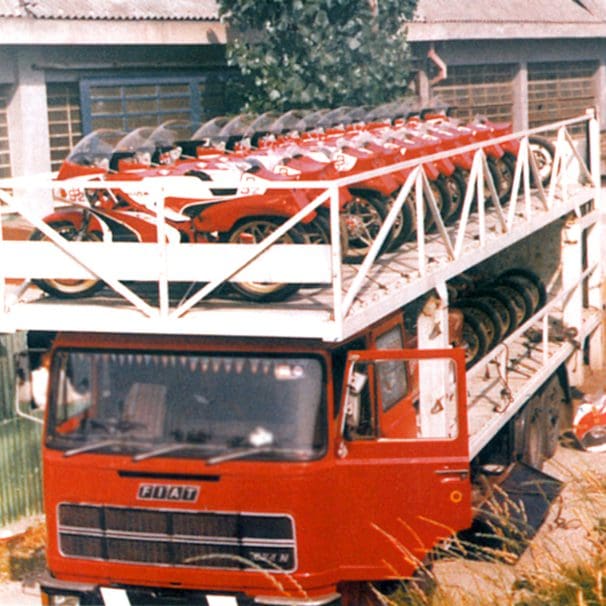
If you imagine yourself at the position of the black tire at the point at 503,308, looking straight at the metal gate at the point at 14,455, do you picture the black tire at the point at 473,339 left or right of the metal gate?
left

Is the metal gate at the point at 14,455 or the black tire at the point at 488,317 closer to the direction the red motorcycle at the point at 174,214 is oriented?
the metal gate

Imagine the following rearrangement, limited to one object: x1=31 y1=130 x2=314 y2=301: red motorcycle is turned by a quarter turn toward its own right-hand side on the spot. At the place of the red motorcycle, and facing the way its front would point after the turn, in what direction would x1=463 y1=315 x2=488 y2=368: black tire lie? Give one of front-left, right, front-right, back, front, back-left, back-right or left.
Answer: front-right

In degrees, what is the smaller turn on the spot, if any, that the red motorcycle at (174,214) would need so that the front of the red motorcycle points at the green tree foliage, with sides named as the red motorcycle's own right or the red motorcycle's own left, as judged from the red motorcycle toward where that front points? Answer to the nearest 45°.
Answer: approximately 90° to the red motorcycle's own right

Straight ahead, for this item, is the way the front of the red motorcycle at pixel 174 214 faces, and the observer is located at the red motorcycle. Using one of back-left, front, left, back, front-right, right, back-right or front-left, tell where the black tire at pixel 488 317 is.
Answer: back-right

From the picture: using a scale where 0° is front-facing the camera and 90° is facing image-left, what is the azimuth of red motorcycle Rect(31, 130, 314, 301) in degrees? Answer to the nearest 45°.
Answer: approximately 90°

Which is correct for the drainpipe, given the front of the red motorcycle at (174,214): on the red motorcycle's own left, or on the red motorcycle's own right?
on the red motorcycle's own right

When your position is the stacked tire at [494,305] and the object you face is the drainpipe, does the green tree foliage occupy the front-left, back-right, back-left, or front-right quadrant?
front-left

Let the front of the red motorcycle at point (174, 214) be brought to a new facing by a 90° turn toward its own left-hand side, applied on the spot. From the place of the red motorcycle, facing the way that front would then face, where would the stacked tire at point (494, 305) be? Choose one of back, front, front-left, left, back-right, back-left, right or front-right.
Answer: back-left
